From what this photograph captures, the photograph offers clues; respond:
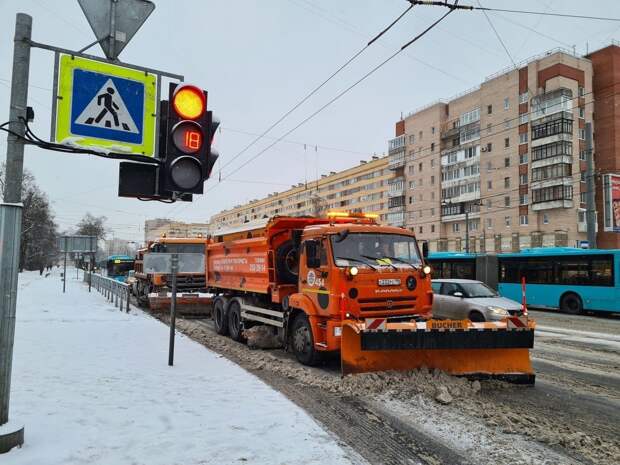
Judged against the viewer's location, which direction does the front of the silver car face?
facing the viewer and to the right of the viewer

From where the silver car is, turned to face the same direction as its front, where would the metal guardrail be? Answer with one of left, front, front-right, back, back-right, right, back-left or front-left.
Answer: back-right

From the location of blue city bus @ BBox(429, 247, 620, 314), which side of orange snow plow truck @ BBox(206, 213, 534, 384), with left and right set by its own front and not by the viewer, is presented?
left

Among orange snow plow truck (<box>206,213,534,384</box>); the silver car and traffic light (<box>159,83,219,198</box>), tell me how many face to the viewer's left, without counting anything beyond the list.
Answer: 0

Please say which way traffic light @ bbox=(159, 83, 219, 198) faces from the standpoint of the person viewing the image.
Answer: facing the viewer

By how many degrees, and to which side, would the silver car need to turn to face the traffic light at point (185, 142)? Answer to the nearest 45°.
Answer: approximately 45° to its right

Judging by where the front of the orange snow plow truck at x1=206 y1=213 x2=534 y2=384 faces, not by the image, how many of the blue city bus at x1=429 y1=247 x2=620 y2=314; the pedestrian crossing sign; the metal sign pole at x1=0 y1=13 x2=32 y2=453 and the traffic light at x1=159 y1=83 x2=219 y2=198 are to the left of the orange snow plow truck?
1

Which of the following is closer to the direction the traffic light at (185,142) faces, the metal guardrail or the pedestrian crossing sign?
the pedestrian crossing sign

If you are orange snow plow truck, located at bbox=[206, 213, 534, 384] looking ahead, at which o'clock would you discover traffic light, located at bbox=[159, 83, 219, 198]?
The traffic light is roughly at 2 o'clock from the orange snow plow truck.

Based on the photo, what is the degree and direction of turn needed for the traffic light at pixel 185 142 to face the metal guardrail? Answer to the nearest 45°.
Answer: approximately 180°

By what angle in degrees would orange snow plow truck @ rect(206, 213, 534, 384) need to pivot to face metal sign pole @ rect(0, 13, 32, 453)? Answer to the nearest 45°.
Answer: approximately 90° to its right

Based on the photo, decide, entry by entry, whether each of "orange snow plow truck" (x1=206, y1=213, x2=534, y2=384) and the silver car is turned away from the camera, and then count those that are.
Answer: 0

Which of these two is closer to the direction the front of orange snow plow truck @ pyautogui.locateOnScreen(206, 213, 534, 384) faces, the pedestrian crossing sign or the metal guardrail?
the pedestrian crossing sign

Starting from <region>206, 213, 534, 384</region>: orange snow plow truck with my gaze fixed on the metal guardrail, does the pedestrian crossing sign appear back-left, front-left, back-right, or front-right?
back-left
